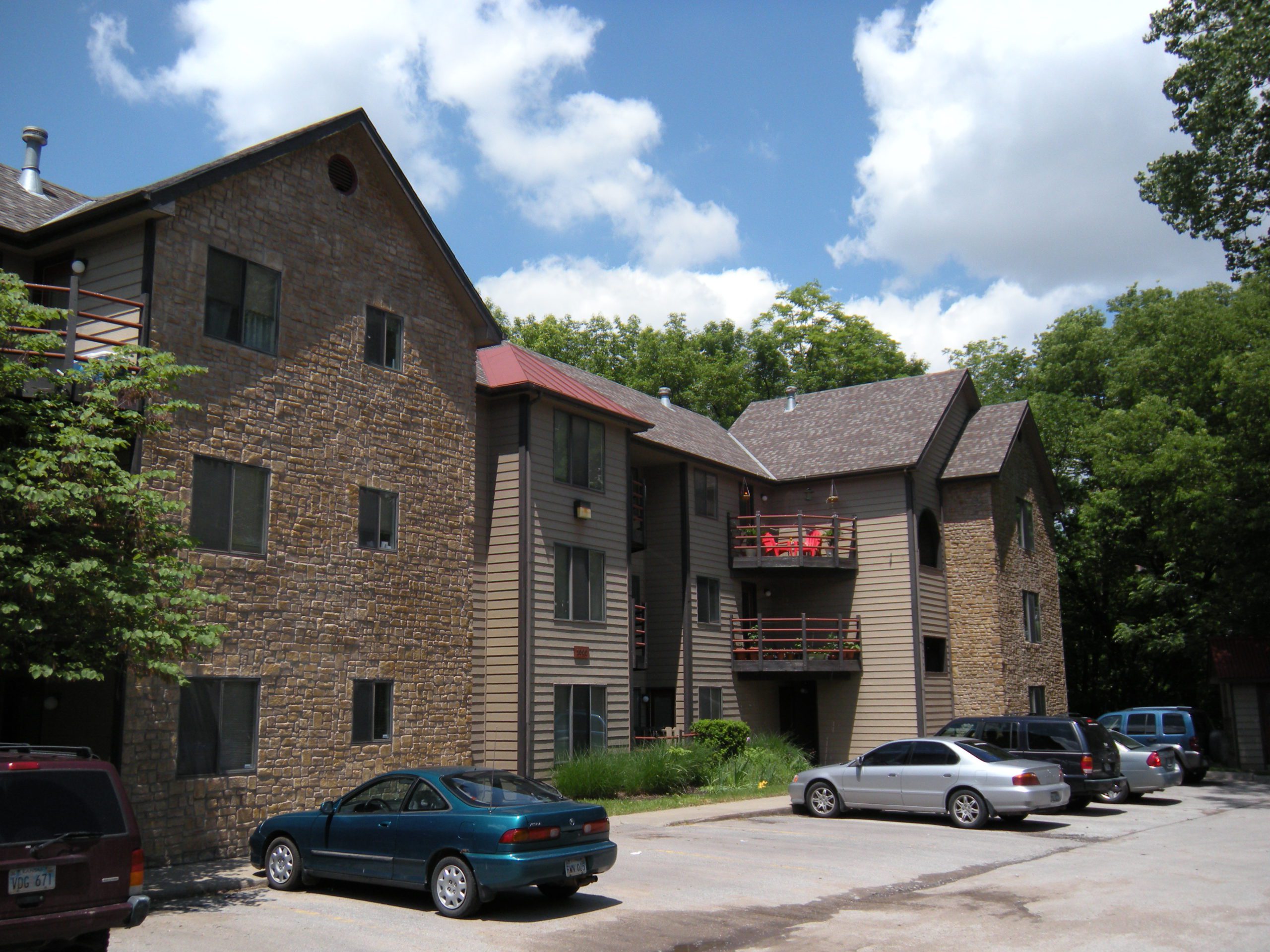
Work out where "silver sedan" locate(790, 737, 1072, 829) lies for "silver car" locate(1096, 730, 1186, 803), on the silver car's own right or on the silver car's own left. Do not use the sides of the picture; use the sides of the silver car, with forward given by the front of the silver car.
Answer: on the silver car's own left

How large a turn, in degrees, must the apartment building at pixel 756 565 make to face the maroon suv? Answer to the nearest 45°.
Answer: approximately 45° to its right

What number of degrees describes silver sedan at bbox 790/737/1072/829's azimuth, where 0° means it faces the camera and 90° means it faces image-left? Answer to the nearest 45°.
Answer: approximately 135°

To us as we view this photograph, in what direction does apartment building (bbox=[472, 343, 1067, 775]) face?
facing the viewer and to the right of the viewer

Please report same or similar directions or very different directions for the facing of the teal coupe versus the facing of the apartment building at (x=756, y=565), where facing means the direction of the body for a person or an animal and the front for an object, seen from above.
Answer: very different directions

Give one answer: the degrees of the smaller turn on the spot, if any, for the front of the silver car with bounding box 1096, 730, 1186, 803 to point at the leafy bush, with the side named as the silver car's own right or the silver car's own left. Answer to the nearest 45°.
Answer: approximately 45° to the silver car's own left

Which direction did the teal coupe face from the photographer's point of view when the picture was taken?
facing away from the viewer and to the left of the viewer
